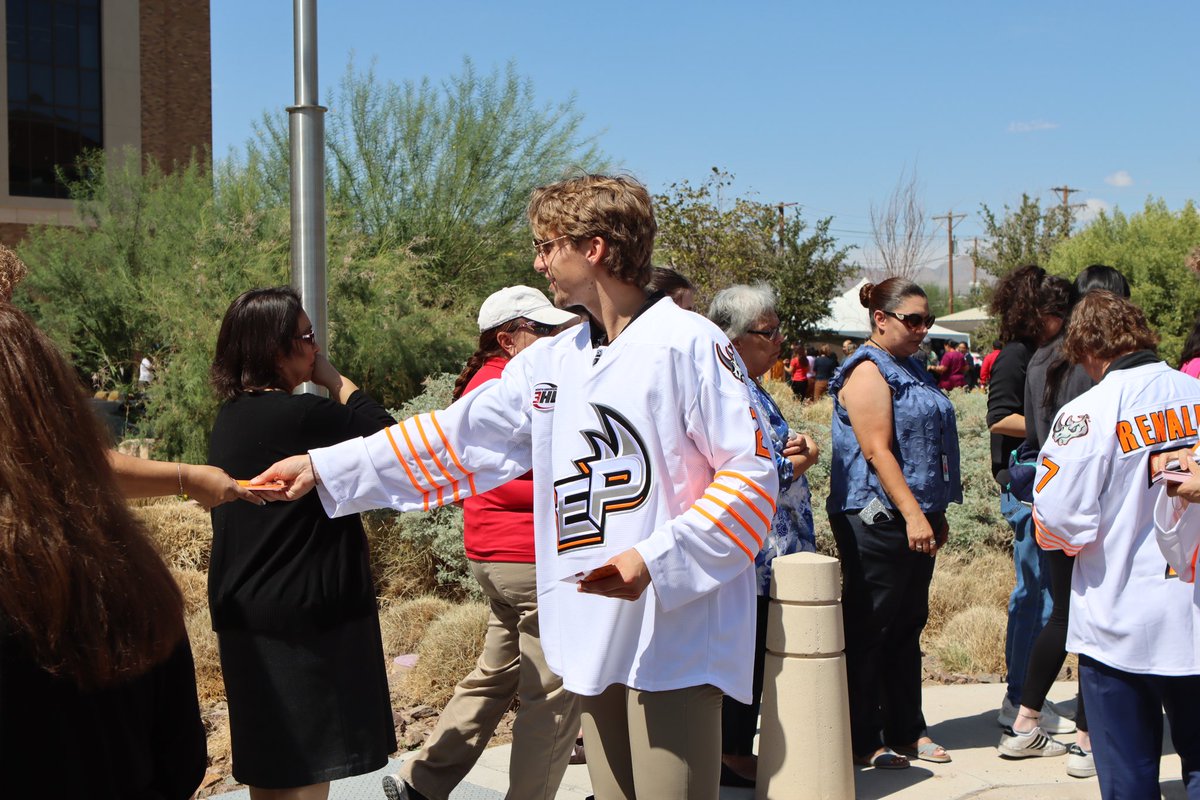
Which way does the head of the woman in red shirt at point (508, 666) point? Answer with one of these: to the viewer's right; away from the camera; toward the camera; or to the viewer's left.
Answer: to the viewer's right

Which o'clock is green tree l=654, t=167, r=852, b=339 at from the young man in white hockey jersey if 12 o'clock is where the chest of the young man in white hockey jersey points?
The green tree is roughly at 5 o'clock from the young man in white hockey jersey.

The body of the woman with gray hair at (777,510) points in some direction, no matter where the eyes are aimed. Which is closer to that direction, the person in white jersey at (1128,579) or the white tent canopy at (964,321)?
the person in white jersey

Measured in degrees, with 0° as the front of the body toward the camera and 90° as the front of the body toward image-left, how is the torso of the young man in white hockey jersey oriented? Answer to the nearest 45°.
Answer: approximately 45°

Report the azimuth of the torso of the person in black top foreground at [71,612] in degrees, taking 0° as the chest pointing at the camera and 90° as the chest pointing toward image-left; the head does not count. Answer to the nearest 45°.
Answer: approximately 180°

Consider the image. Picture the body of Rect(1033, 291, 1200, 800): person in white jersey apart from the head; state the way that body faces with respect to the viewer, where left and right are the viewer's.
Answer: facing away from the viewer and to the left of the viewer

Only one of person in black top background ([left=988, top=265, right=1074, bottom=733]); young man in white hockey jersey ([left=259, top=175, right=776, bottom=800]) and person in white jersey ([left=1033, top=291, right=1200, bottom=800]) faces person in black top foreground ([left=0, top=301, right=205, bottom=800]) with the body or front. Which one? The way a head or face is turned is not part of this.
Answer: the young man in white hockey jersey

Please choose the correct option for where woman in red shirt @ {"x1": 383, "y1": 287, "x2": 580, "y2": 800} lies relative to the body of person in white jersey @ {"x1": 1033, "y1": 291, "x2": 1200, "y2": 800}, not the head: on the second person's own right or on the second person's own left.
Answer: on the second person's own left

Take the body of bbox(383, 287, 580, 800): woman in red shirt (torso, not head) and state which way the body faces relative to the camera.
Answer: to the viewer's right

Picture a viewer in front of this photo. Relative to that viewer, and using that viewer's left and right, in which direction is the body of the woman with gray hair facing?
facing to the right of the viewer

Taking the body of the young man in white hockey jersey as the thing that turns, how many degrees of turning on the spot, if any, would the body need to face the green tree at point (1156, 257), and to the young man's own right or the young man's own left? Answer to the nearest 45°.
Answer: approximately 180°

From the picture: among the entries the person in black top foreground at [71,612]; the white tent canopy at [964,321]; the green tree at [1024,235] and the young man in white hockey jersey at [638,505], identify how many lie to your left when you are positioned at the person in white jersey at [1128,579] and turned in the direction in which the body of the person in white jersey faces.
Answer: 2
